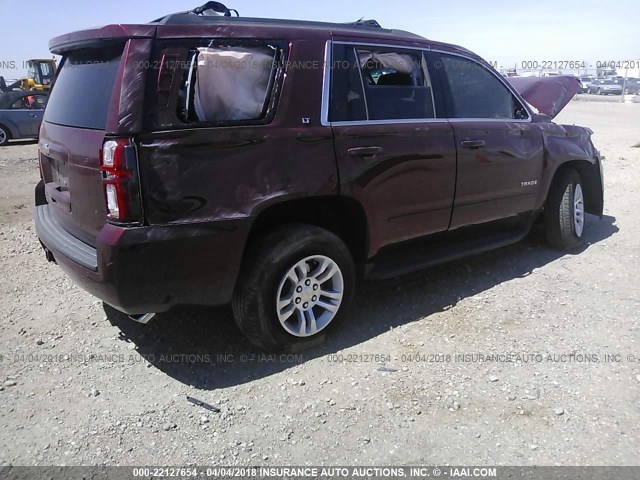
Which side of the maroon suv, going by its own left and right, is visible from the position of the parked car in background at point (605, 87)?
front

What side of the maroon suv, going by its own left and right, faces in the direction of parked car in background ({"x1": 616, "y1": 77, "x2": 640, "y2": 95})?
front

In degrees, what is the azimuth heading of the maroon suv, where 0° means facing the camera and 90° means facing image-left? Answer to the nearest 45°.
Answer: approximately 225°

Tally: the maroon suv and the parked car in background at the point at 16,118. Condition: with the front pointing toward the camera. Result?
0
